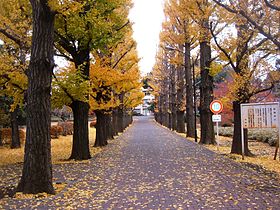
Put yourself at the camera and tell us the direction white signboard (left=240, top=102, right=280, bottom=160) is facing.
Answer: facing the viewer

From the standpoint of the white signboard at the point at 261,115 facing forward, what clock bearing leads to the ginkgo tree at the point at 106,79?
The ginkgo tree is roughly at 4 o'clock from the white signboard.

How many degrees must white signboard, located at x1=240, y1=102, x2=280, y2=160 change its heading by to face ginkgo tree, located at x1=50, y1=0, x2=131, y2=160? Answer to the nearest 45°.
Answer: approximately 90° to its right

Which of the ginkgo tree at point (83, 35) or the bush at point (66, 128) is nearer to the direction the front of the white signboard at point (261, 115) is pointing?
the ginkgo tree

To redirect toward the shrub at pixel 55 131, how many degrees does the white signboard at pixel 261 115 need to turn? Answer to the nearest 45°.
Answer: approximately 135° to its right

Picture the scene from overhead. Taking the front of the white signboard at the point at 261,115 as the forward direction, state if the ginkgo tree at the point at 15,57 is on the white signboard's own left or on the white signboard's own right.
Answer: on the white signboard's own right

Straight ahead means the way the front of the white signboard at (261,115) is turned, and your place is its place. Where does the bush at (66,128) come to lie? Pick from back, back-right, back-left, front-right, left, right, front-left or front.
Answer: back-right

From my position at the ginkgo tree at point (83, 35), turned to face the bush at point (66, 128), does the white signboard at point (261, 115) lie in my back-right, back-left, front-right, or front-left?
back-right
